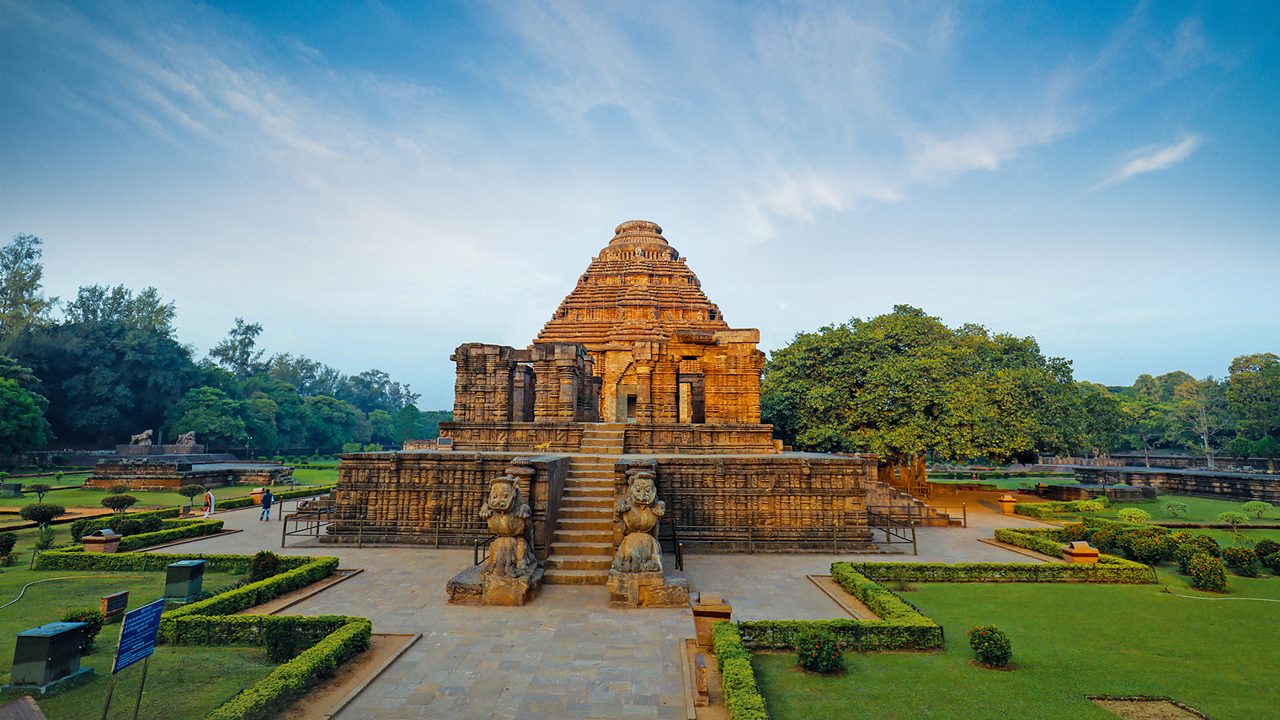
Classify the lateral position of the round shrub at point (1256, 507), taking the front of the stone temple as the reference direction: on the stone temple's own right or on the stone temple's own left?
on the stone temple's own left

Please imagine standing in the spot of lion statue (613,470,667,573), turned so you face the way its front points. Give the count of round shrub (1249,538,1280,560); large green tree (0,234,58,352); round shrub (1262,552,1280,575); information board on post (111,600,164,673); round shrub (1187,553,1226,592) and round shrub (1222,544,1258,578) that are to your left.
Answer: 4

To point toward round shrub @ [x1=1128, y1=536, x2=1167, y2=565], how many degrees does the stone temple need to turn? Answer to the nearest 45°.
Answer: approximately 90° to its left

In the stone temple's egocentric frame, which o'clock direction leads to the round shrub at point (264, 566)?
The round shrub is roughly at 2 o'clock from the stone temple.

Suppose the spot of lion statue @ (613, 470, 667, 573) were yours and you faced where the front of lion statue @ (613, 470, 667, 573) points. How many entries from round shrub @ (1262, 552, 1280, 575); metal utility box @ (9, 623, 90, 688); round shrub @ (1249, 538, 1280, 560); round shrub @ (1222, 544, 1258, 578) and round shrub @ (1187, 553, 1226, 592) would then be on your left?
4

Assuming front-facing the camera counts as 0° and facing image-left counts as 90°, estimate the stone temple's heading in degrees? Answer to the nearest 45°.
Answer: approximately 0°

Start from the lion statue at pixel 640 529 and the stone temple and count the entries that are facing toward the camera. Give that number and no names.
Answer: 2

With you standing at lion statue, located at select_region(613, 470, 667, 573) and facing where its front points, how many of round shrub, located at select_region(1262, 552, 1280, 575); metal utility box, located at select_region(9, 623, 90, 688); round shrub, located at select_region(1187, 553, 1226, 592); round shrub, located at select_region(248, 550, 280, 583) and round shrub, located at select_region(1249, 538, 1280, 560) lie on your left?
3

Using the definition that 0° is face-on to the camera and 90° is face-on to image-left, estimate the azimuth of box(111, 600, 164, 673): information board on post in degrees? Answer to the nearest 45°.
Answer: approximately 315°

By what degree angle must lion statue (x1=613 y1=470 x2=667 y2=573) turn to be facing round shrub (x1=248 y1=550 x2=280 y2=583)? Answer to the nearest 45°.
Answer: approximately 90° to its right
